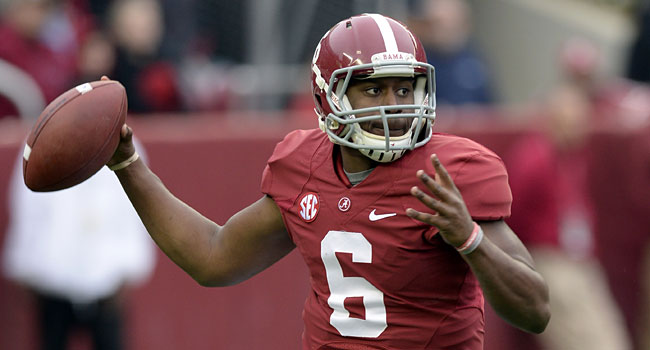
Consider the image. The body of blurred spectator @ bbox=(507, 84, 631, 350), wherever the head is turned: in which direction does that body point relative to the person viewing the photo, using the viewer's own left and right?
facing the viewer and to the right of the viewer

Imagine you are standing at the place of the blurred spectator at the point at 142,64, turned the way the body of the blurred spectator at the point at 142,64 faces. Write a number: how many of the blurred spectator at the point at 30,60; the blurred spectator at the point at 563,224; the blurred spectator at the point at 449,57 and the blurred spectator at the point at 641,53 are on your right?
1

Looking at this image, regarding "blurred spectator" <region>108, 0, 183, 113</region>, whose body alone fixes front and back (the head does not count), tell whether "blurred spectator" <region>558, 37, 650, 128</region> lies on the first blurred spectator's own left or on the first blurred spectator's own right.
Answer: on the first blurred spectator's own left

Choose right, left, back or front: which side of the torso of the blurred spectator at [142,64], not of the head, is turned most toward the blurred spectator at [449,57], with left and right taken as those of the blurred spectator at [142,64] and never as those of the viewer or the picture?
left

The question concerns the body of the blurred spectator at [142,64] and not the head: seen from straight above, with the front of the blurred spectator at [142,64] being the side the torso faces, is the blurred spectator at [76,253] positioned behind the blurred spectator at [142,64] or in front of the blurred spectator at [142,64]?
in front
